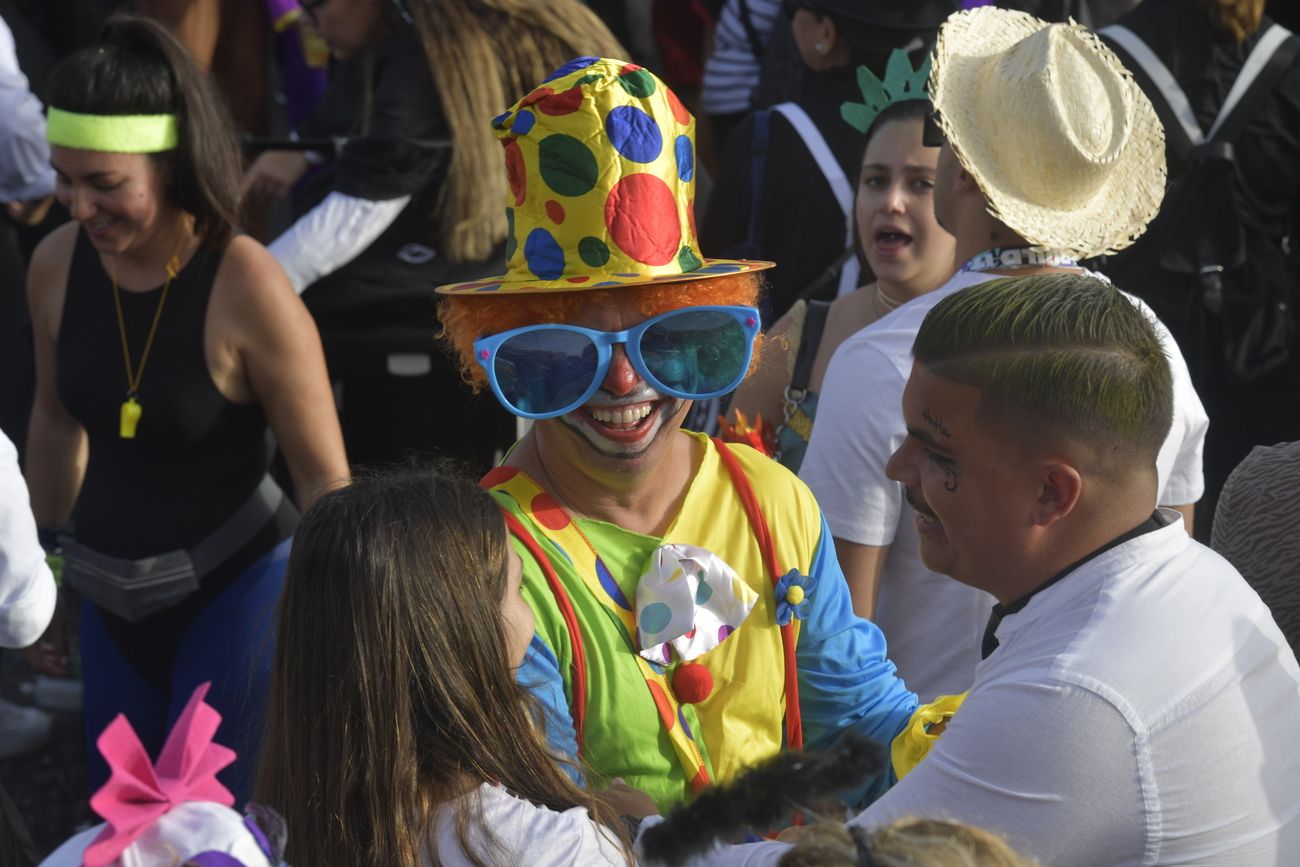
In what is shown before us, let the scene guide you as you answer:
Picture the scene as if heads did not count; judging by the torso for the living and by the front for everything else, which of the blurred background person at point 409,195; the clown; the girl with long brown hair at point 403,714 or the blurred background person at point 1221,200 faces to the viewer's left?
the blurred background person at point 409,195

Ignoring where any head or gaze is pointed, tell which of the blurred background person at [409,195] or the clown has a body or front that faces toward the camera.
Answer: the clown

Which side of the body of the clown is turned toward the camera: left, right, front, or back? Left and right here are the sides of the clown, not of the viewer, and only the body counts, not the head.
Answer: front

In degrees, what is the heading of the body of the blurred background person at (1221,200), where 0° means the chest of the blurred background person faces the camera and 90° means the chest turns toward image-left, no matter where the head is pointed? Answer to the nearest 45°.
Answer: approximately 180°

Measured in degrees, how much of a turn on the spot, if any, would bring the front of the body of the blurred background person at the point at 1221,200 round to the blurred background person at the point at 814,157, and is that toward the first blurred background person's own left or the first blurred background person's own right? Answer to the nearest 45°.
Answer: approximately 90° to the first blurred background person's own left

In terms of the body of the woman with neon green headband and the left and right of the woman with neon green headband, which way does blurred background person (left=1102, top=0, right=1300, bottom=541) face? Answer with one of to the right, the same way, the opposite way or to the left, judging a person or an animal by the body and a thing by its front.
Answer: the opposite way

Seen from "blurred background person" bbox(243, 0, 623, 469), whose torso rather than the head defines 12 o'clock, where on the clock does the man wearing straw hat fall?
The man wearing straw hat is roughly at 8 o'clock from the blurred background person.

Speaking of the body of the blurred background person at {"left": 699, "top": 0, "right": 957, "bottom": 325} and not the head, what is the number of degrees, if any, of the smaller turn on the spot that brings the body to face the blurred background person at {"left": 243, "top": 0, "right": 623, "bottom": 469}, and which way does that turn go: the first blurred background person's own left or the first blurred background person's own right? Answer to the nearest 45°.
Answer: approximately 45° to the first blurred background person's own left

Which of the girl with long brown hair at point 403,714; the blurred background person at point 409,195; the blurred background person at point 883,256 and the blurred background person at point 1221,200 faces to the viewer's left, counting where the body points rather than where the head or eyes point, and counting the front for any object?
the blurred background person at point 409,195

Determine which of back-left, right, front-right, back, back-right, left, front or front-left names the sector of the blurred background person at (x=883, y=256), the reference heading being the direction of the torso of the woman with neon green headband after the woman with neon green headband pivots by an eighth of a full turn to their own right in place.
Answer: back

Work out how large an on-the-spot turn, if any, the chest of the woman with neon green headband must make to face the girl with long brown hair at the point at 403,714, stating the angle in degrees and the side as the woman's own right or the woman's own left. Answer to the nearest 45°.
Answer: approximately 45° to the woman's own left

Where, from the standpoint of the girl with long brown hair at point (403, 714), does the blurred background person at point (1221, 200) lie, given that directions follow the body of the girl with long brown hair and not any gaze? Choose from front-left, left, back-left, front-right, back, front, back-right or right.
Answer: front

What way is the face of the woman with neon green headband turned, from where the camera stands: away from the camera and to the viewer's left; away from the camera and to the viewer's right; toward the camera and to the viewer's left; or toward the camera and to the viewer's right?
toward the camera and to the viewer's left
